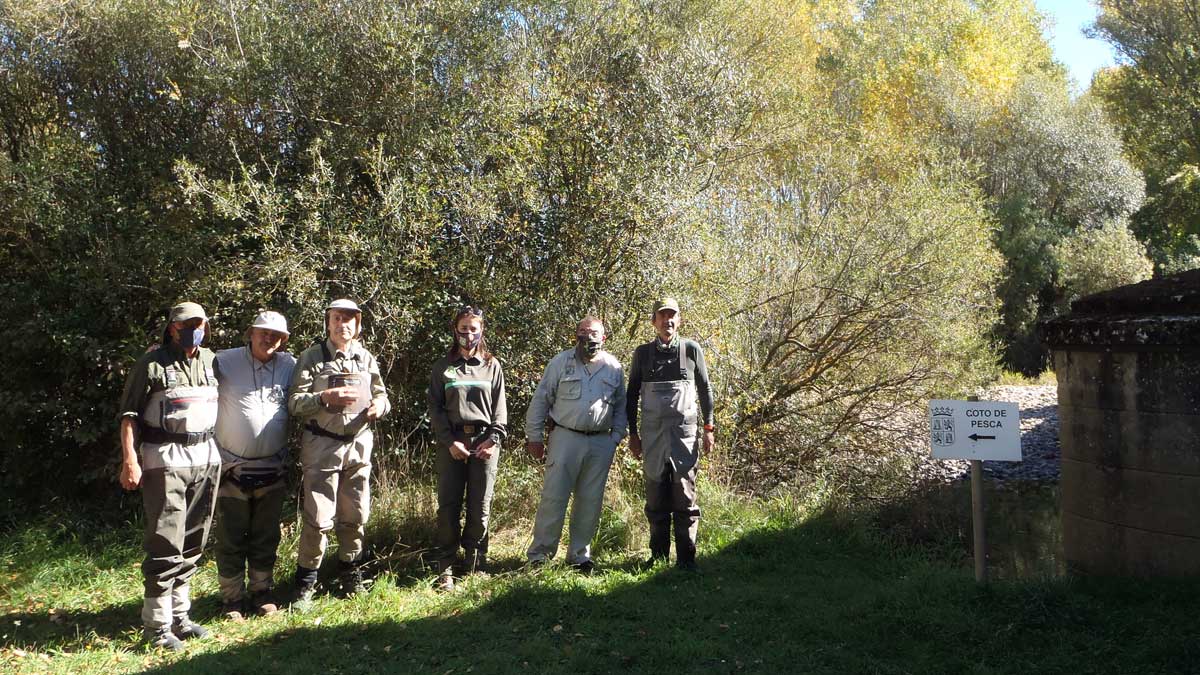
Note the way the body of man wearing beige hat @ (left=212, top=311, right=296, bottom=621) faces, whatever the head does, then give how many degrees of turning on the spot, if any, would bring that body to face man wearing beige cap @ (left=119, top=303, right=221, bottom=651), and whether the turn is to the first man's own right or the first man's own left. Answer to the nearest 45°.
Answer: approximately 45° to the first man's own right

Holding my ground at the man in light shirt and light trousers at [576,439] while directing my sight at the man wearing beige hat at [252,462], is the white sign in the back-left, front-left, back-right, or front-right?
back-left

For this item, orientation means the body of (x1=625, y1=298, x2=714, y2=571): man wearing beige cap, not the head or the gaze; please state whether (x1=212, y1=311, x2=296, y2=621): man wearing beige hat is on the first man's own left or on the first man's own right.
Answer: on the first man's own right

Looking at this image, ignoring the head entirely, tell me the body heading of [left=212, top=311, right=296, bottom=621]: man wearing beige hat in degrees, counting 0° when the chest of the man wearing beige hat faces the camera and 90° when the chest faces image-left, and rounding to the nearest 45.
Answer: approximately 0°

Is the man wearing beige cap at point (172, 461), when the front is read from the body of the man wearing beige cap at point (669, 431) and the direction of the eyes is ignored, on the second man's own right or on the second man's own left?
on the second man's own right

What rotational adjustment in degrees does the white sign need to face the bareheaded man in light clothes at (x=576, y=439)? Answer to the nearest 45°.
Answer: approximately 90° to its right

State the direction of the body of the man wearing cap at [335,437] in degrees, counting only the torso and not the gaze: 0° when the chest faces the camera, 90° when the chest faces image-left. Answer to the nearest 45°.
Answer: approximately 0°

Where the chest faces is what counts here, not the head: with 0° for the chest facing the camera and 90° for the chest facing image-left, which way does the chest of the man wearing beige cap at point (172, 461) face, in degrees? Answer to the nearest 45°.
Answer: approximately 315°

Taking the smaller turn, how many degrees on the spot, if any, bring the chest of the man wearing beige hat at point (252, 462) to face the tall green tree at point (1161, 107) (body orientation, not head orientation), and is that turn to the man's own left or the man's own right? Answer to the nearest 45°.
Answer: approximately 135° to the man's own left

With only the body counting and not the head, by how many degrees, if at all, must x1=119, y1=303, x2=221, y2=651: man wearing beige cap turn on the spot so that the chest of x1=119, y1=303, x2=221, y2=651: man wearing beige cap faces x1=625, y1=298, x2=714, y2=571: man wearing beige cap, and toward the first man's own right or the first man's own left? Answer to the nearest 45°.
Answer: approximately 45° to the first man's own left

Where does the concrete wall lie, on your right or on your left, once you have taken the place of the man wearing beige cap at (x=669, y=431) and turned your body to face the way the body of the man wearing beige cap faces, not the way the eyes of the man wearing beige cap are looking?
on your left
